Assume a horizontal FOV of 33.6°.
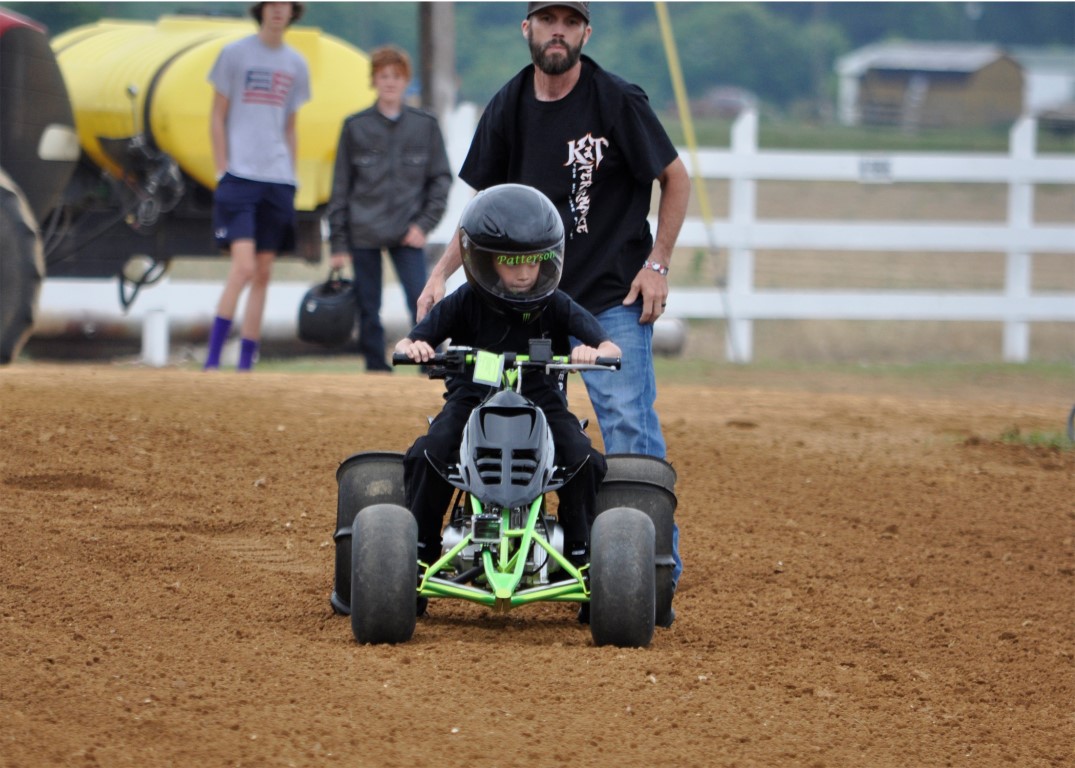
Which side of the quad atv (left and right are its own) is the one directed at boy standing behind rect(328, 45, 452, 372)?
back

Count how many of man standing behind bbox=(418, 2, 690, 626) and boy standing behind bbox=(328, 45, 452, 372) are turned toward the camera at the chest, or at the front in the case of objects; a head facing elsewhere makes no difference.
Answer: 2

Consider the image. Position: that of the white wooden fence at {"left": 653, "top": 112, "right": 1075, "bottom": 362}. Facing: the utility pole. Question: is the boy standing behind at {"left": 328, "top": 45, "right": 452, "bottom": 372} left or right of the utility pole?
left

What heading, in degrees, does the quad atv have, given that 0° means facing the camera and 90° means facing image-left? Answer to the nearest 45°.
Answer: approximately 0°

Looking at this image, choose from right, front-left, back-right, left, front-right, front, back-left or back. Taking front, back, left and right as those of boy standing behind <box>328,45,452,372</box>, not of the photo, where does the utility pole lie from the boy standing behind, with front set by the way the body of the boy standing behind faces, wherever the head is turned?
back

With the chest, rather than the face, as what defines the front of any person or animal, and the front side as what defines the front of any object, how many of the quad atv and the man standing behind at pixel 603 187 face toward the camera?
2

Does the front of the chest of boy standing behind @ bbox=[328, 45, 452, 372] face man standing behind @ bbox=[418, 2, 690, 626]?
yes
